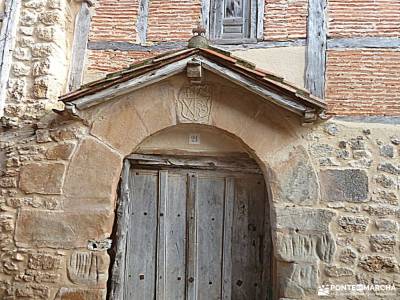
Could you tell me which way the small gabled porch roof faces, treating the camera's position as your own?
facing the viewer
